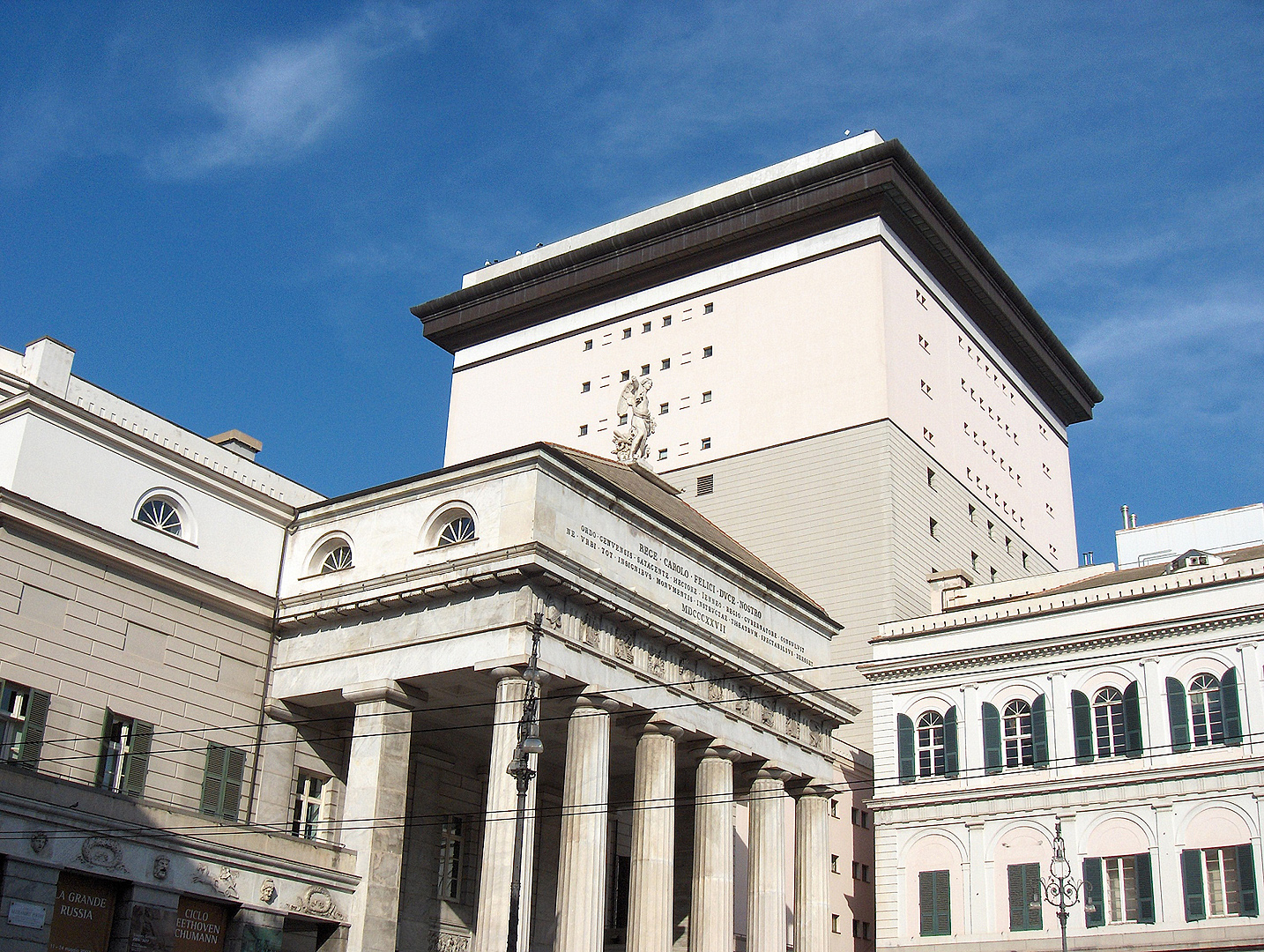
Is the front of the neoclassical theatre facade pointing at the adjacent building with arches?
no
